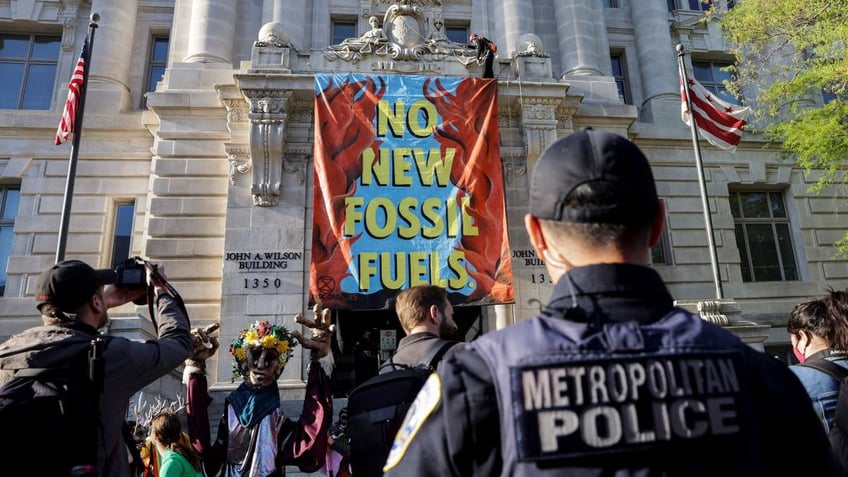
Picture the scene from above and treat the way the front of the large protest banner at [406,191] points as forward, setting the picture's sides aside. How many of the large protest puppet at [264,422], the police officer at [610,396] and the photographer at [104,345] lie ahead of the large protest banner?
3

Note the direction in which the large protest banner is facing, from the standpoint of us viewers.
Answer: facing the viewer

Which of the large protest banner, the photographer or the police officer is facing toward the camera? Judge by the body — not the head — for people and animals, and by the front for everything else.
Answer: the large protest banner

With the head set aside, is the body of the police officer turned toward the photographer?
no

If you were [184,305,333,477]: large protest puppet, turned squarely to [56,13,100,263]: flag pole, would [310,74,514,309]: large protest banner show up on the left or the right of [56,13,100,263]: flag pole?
right

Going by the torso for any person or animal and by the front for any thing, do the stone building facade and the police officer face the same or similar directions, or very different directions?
very different directions

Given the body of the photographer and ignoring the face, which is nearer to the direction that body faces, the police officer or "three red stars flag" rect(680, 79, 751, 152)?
the three red stars flag

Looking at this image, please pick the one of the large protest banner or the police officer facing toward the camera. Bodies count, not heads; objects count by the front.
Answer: the large protest banner

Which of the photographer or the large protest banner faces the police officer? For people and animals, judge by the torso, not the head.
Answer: the large protest banner

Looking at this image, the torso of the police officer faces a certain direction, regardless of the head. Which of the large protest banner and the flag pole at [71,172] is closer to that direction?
the large protest banner

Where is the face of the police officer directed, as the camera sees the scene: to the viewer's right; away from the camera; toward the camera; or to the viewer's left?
away from the camera

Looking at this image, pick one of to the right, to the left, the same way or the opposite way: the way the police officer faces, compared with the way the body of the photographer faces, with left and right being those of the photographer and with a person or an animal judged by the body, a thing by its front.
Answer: the same way

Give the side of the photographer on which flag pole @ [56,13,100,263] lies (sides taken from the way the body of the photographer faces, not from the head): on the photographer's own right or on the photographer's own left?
on the photographer's own left

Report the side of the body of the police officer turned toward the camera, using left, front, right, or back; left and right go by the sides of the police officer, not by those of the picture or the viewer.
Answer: back

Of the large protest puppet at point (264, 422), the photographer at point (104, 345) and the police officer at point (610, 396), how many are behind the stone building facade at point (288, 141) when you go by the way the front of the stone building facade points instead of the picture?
0

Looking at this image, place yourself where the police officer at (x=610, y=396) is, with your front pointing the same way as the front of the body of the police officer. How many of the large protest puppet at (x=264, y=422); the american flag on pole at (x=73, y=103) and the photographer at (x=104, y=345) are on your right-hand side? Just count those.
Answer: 0

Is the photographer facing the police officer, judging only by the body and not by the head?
no

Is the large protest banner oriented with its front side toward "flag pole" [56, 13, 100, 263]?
no

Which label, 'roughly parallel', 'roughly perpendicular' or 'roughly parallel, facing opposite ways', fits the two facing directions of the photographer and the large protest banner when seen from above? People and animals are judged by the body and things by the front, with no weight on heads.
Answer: roughly parallel, facing opposite ways
